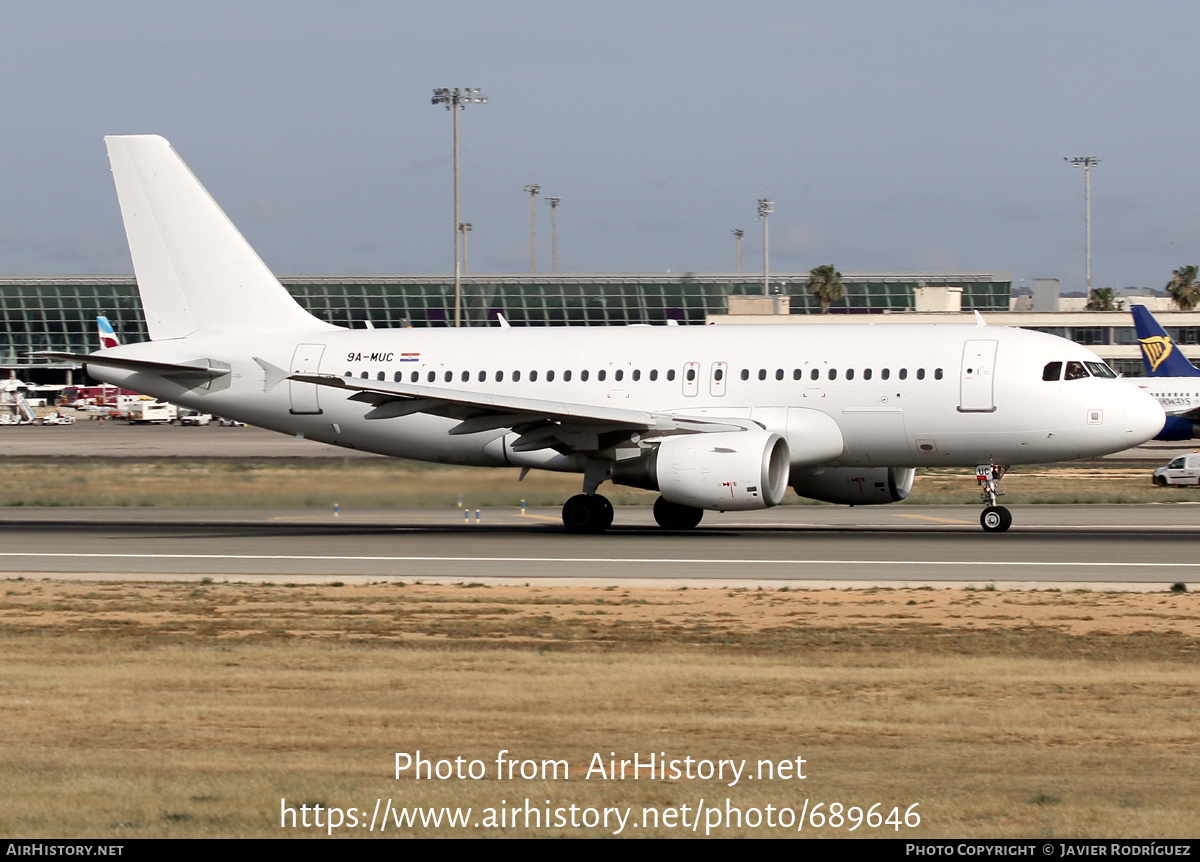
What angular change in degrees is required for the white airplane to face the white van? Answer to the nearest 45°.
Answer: approximately 45° to its left

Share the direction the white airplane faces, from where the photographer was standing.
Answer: facing to the right of the viewer

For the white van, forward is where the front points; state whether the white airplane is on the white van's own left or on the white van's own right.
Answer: on the white van's own left

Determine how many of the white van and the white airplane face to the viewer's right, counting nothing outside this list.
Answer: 1

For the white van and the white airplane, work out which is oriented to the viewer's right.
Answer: the white airplane

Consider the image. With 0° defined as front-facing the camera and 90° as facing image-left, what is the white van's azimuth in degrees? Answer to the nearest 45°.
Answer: approximately 90°

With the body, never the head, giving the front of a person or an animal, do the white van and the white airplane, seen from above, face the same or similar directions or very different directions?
very different directions
